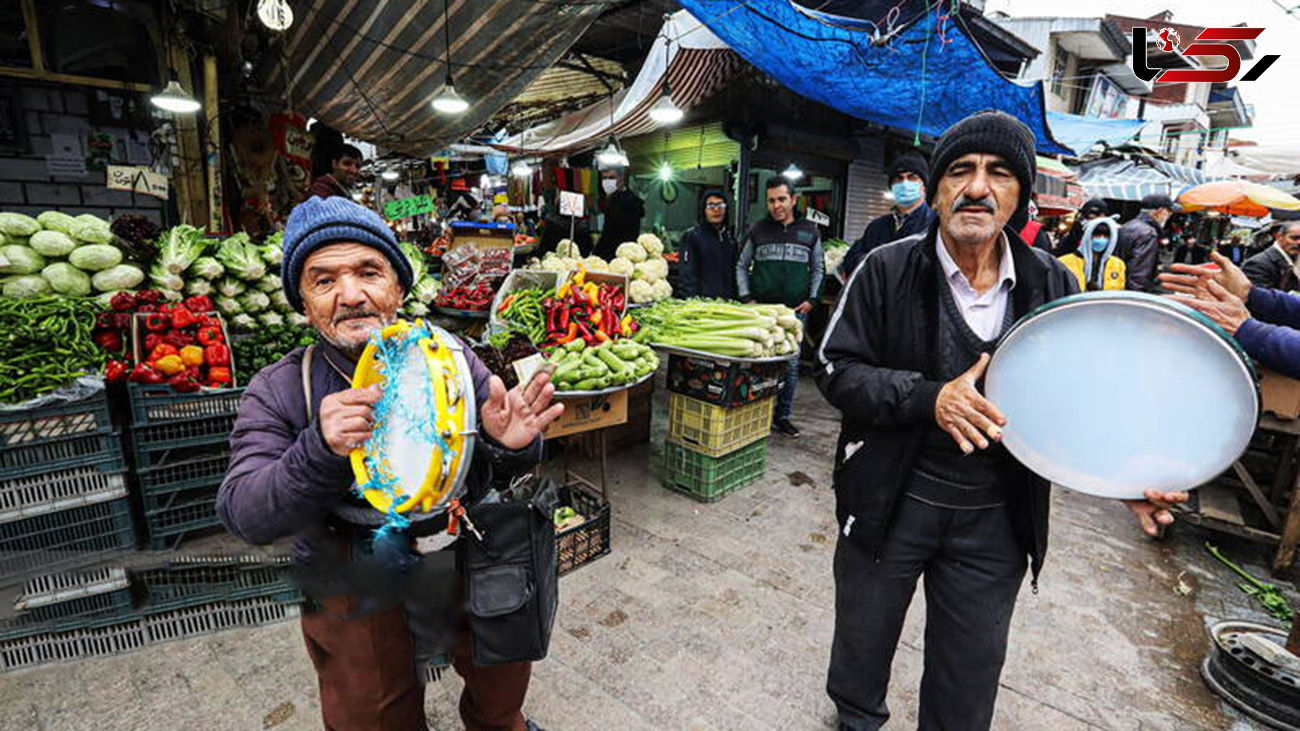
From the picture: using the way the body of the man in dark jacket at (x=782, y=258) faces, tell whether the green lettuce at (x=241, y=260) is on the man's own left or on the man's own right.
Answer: on the man's own right

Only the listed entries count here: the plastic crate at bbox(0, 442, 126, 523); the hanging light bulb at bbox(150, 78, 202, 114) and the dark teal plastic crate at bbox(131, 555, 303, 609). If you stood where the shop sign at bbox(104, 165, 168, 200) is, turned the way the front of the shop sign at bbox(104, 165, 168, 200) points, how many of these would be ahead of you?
2

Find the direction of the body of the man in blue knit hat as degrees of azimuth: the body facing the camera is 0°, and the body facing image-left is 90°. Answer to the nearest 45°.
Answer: approximately 0°

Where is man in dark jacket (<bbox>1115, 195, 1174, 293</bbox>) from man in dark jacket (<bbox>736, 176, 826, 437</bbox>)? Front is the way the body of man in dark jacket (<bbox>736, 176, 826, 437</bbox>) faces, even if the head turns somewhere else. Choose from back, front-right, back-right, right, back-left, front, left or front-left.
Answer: back-left

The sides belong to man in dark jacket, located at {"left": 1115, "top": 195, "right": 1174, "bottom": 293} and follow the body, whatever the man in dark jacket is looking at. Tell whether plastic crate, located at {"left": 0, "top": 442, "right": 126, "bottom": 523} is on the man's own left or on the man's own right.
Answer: on the man's own right

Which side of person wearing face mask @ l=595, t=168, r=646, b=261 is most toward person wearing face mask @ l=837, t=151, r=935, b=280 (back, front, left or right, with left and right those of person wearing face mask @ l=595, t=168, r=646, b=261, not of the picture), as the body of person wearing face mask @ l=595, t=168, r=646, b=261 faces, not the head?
left

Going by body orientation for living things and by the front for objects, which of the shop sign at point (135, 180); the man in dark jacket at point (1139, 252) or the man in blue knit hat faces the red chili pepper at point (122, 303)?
the shop sign
